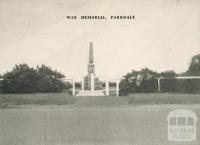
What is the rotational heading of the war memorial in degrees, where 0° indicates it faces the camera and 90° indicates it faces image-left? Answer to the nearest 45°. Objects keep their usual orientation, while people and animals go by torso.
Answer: approximately 0°

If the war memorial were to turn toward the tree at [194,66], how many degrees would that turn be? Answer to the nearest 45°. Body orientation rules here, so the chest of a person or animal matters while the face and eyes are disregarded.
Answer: approximately 45° to its left

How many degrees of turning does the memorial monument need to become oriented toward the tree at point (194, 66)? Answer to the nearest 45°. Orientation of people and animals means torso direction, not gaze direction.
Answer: approximately 45° to its left
